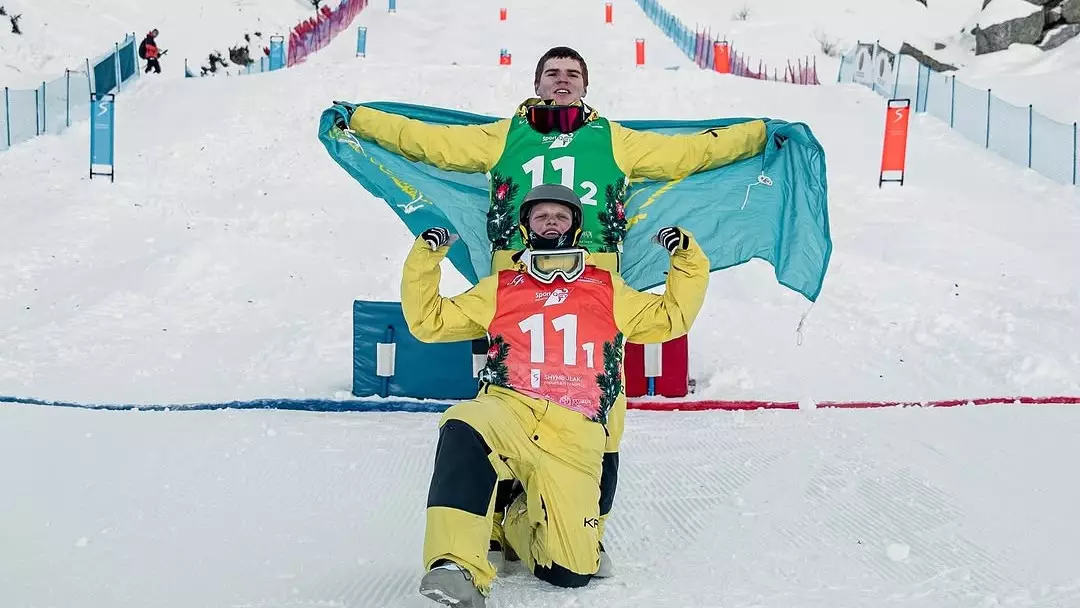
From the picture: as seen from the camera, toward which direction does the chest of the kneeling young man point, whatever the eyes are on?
toward the camera

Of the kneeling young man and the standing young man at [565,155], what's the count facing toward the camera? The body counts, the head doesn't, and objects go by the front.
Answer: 2

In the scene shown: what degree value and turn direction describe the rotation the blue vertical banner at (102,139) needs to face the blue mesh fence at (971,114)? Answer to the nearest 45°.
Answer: approximately 90° to its left

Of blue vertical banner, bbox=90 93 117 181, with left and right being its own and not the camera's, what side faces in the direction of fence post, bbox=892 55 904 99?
left

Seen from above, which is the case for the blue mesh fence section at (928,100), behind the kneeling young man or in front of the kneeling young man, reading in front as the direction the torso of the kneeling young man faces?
behind

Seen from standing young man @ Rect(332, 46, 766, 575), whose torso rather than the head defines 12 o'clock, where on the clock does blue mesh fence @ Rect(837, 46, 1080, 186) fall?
The blue mesh fence is roughly at 7 o'clock from the standing young man.

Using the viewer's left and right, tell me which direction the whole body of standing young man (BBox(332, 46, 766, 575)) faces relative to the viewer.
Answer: facing the viewer

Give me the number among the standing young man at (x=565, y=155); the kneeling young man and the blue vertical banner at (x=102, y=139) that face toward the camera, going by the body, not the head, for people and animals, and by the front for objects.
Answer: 3

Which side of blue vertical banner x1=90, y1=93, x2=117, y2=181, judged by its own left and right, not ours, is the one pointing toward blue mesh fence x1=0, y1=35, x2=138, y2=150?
back

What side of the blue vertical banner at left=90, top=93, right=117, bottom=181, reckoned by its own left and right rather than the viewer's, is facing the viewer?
front
